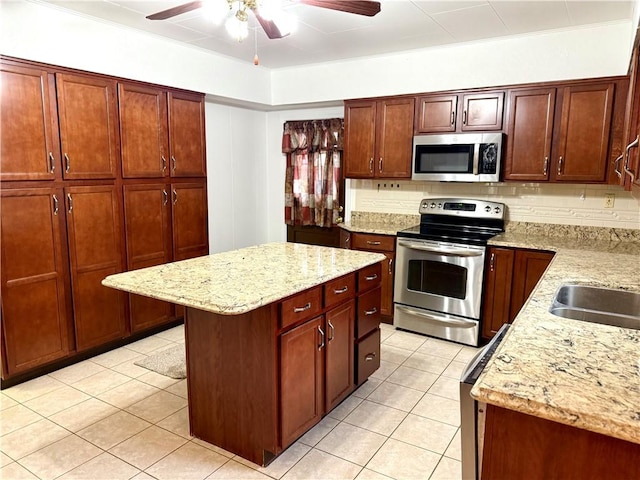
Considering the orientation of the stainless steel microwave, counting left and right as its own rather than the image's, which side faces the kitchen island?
front

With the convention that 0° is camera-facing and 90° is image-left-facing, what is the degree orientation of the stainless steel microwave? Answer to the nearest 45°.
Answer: approximately 0°

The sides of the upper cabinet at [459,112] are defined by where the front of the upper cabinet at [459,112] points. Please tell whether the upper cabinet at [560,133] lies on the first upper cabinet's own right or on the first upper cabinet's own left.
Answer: on the first upper cabinet's own left

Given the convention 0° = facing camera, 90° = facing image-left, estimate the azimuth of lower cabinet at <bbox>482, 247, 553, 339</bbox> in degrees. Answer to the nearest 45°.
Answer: approximately 0°

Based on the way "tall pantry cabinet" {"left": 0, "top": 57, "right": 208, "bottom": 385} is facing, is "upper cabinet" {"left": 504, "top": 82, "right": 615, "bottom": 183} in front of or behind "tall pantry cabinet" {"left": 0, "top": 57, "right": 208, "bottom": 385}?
in front

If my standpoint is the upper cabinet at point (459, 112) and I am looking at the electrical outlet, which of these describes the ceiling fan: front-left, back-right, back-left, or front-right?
back-right

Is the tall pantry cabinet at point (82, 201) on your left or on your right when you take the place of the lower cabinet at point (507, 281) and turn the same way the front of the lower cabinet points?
on your right

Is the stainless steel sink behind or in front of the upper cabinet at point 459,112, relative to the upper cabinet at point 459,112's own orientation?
in front

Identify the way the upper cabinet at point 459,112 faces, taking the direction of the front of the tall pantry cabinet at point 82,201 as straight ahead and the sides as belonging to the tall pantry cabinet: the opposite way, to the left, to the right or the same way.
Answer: to the right

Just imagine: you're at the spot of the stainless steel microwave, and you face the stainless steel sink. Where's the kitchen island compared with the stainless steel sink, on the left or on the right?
right

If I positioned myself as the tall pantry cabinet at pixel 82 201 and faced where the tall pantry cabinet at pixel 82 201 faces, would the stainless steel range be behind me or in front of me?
in front
